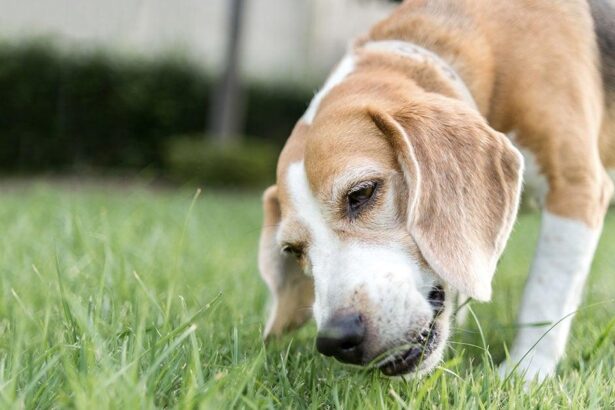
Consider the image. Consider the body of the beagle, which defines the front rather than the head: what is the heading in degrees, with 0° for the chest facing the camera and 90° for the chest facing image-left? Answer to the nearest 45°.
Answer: approximately 45°

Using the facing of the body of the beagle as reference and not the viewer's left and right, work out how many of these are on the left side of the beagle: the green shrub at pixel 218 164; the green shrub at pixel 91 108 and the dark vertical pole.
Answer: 0

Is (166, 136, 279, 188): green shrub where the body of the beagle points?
no

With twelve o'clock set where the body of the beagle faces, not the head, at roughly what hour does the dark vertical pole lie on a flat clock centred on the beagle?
The dark vertical pole is roughly at 4 o'clock from the beagle.

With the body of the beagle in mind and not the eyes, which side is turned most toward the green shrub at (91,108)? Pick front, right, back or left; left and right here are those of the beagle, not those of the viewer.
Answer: right
